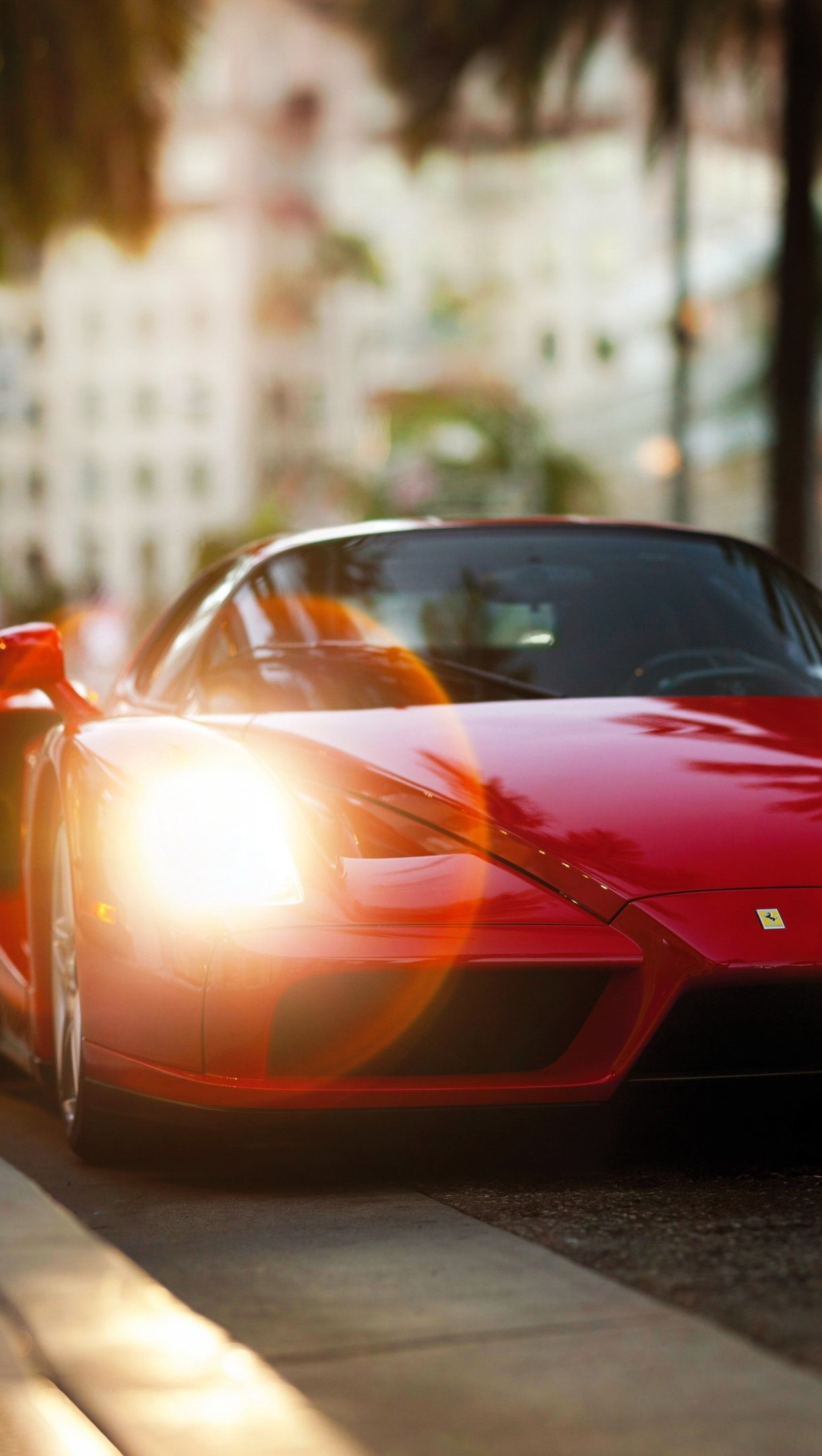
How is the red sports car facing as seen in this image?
toward the camera

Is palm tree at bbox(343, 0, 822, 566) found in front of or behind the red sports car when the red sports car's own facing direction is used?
behind

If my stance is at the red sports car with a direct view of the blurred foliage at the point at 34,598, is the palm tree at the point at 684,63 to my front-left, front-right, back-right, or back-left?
front-right

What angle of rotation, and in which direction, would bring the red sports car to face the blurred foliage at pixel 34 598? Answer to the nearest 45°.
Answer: approximately 180°
